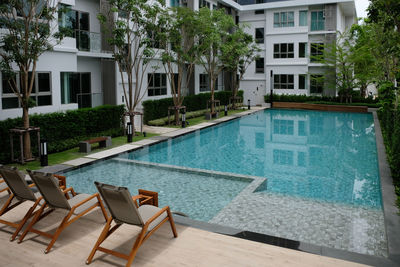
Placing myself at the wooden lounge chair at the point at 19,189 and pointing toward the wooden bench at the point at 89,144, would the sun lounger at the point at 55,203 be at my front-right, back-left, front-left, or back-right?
back-right

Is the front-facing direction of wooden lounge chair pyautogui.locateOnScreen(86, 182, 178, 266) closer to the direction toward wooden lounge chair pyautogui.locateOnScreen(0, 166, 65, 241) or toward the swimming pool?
the swimming pool
